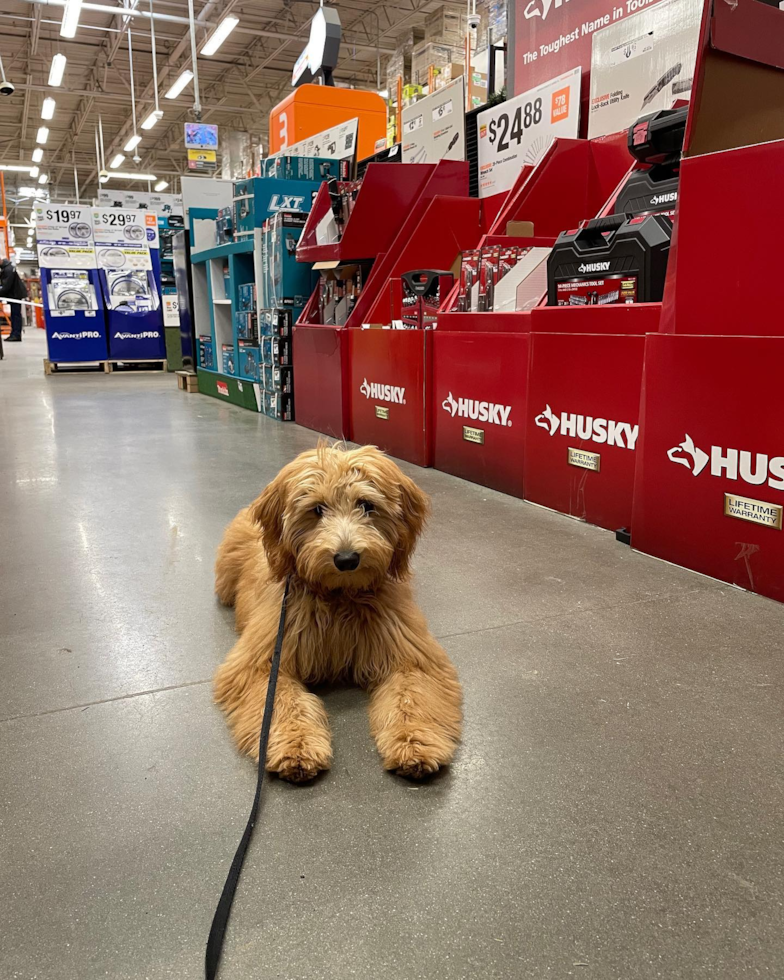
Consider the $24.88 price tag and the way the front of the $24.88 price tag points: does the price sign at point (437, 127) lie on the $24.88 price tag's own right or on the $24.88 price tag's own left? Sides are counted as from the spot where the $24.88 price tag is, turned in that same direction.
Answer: on the $24.88 price tag's own right

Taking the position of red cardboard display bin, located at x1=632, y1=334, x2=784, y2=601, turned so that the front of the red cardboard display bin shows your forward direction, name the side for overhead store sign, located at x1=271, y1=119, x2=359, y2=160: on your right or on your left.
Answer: on your right

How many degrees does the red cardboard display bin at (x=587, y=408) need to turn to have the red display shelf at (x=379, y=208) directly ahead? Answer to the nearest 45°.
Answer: approximately 90° to its right

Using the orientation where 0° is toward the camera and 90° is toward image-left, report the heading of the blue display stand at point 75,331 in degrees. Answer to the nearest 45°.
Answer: approximately 0°

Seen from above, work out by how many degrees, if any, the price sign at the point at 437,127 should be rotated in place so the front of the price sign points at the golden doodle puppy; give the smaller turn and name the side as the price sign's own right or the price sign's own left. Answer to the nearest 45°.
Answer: approximately 45° to the price sign's own left
